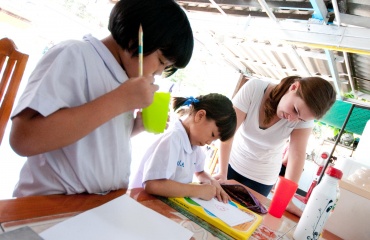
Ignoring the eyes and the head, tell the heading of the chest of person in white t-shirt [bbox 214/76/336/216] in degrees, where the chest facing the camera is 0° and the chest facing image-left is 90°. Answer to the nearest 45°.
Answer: approximately 0°

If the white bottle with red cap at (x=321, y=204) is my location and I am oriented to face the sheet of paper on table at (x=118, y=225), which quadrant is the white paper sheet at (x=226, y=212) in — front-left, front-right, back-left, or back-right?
front-right

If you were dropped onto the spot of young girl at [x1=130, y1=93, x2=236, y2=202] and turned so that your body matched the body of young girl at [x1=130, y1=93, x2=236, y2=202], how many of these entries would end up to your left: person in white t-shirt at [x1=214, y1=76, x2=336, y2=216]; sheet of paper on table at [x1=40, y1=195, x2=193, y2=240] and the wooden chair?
1

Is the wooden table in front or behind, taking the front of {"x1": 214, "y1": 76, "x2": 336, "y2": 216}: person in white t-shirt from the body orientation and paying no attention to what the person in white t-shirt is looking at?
in front

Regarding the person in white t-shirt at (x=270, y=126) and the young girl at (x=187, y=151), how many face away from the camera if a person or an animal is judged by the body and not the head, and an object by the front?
0

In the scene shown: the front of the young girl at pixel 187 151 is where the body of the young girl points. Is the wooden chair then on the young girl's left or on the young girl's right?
on the young girl's right

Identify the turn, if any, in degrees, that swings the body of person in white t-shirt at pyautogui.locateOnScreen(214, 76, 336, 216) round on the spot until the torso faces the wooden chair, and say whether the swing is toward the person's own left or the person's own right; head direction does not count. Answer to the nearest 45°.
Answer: approximately 45° to the person's own right

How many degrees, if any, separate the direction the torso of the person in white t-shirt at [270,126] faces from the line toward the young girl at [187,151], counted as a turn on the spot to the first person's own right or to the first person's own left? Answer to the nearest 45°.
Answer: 0° — they already face them

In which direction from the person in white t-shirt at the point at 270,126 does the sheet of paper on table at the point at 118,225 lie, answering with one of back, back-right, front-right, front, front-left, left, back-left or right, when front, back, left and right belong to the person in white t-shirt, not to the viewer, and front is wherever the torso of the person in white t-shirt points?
front

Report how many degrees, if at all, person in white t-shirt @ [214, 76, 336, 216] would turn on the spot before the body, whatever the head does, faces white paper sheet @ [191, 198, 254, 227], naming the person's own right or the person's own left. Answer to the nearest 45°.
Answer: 0° — they already face it

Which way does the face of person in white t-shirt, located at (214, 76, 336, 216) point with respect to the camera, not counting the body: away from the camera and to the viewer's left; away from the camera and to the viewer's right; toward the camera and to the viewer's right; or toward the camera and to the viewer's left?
toward the camera and to the viewer's left
